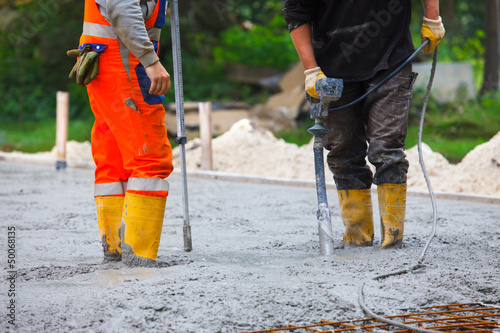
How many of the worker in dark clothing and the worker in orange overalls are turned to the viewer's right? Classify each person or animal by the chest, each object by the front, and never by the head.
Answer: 1

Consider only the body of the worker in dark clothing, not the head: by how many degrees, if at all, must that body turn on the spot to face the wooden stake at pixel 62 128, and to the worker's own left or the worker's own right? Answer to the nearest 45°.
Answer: approximately 135° to the worker's own right

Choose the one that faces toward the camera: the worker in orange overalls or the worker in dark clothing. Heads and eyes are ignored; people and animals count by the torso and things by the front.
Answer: the worker in dark clothing

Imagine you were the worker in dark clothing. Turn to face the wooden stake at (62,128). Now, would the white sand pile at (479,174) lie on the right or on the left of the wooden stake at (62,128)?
right

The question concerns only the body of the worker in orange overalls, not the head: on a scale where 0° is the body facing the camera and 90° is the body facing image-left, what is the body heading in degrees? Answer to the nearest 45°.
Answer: approximately 270°

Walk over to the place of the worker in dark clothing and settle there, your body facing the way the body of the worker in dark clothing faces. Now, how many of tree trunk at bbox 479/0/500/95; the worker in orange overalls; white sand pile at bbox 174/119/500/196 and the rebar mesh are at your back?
2

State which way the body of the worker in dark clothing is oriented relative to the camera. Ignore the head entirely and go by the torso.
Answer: toward the camera

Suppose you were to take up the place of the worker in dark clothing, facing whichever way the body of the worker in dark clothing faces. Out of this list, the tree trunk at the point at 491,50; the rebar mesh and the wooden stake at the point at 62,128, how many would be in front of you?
1

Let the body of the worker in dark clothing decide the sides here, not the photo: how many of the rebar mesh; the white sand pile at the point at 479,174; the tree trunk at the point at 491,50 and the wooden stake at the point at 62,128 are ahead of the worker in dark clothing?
1

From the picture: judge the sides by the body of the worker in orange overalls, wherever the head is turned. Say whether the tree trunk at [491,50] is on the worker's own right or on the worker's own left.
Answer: on the worker's own left

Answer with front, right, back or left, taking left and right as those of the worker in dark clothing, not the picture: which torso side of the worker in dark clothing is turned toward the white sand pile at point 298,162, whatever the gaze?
back

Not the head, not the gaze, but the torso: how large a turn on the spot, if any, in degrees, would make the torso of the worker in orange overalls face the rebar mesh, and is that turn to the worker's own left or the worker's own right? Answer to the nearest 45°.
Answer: approximately 45° to the worker's own right

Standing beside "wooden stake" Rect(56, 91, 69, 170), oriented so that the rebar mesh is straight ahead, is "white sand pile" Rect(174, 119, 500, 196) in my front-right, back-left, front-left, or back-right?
front-left

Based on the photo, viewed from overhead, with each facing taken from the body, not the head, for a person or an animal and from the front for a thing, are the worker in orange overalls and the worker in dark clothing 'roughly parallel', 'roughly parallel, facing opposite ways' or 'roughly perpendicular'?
roughly perpendicular
